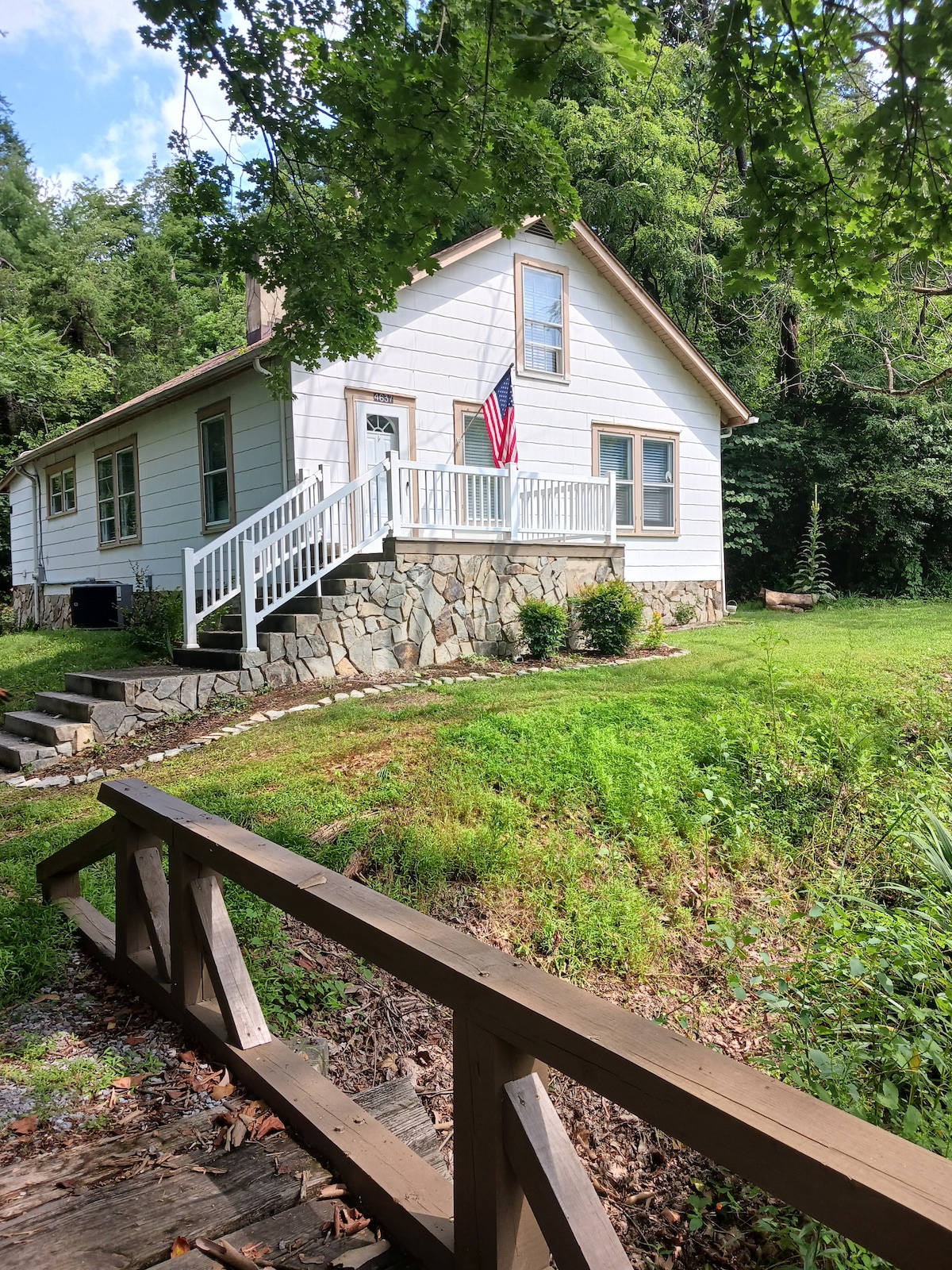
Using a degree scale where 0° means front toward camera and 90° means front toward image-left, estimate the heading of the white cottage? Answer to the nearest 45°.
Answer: approximately 315°

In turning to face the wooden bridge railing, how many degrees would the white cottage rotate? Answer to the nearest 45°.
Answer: approximately 45° to its right

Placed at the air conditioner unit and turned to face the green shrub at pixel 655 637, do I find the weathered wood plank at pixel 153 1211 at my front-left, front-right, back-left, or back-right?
front-right

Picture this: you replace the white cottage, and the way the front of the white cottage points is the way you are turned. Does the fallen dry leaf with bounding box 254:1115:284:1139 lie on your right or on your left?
on your right

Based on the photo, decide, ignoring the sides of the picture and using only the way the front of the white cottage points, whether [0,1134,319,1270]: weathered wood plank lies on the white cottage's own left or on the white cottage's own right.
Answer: on the white cottage's own right

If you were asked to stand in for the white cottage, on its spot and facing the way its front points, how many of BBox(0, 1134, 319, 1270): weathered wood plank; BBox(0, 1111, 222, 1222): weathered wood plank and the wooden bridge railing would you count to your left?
0
